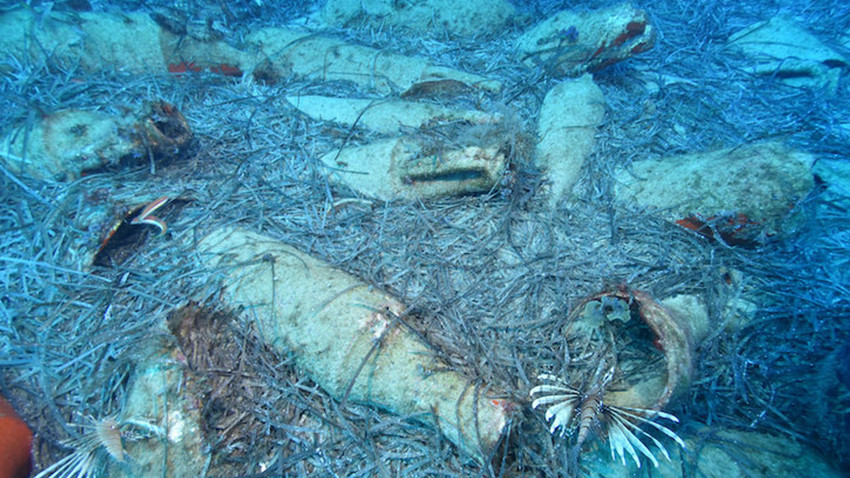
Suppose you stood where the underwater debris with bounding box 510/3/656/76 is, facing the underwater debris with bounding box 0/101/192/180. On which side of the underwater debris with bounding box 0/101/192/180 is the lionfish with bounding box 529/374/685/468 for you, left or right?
left

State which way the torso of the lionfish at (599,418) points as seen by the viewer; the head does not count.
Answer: away from the camera

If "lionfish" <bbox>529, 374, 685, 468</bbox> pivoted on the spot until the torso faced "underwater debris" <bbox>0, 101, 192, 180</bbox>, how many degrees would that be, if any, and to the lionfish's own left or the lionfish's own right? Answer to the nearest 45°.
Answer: approximately 90° to the lionfish's own left

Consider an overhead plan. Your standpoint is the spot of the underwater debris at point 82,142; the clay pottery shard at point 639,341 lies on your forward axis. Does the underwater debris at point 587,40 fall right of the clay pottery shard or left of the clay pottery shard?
left

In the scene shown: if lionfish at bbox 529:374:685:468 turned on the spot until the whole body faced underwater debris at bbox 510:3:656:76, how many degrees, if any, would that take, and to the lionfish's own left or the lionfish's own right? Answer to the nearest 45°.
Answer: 0° — it already faces it

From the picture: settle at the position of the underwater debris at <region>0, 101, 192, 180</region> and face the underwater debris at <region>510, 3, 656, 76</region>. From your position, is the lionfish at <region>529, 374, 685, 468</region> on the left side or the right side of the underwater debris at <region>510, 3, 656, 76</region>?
right
